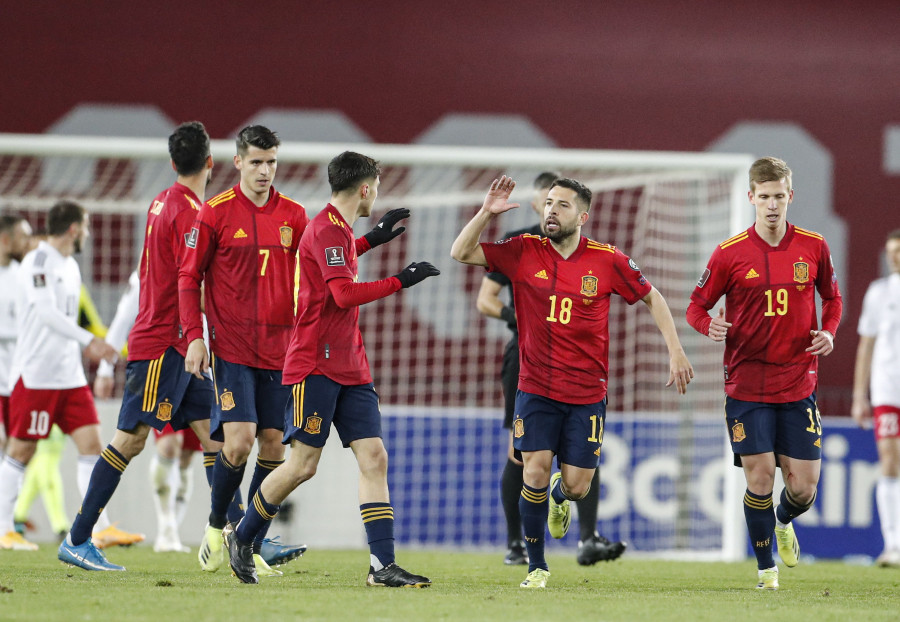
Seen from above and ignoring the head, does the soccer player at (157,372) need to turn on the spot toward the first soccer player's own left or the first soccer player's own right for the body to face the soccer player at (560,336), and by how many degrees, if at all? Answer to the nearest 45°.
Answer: approximately 45° to the first soccer player's own right

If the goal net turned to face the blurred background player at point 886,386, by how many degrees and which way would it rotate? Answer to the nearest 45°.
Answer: approximately 45° to its left

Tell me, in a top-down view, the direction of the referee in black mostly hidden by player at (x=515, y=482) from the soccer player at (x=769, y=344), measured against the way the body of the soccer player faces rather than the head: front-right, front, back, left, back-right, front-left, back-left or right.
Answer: back-right

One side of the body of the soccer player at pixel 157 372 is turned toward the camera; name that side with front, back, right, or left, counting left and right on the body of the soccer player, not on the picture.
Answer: right

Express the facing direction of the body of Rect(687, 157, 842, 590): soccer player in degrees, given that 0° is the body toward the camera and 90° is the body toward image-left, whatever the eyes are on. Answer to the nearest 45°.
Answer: approximately 0°

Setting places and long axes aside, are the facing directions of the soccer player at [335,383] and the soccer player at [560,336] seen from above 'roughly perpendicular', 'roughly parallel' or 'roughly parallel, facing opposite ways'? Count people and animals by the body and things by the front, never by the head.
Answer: roughly perpendicular

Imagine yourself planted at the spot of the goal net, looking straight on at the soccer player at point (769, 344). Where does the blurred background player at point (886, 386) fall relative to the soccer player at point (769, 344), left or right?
left

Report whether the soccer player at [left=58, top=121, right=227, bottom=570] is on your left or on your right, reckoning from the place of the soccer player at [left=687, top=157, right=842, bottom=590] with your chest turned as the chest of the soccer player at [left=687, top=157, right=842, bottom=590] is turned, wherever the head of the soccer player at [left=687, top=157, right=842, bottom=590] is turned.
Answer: on your right

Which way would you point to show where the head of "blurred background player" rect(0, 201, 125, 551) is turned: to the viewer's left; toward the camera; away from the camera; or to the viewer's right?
to the viewer's right

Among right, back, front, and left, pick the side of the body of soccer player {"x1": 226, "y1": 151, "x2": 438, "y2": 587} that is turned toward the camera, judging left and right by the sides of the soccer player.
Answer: right

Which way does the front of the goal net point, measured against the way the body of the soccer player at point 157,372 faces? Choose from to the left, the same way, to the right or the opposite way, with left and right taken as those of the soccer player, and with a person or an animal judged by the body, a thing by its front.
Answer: to the right

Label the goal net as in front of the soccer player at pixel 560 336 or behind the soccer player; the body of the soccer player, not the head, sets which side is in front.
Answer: behind
